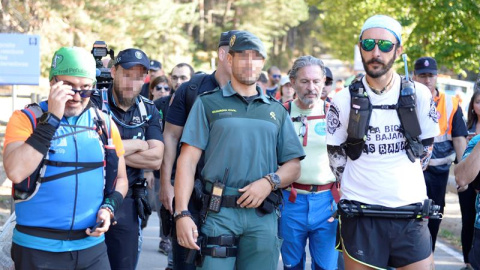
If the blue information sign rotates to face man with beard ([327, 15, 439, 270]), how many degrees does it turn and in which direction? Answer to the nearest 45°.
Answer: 0° — it already faces them

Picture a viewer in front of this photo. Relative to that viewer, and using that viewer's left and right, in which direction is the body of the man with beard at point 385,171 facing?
facing the viewer

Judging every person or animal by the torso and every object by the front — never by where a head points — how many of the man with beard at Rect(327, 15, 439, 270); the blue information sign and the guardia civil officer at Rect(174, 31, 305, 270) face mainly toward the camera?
3

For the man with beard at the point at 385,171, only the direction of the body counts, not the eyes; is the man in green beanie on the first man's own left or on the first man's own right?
on the first man's own right

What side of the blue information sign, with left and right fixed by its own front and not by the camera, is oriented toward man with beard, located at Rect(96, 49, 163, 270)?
front

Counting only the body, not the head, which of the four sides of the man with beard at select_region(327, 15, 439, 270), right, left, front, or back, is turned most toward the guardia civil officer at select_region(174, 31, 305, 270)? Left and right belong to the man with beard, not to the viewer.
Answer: right

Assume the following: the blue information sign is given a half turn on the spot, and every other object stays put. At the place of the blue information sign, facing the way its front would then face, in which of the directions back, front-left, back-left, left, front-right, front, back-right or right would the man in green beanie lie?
back

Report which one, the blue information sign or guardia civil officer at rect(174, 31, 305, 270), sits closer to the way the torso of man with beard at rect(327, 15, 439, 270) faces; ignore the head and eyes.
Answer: the guardia civil officer

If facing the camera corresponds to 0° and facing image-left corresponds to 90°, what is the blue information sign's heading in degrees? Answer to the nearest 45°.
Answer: approximately 0°

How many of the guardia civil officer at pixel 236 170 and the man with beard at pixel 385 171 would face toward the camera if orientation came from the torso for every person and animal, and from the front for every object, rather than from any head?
2
